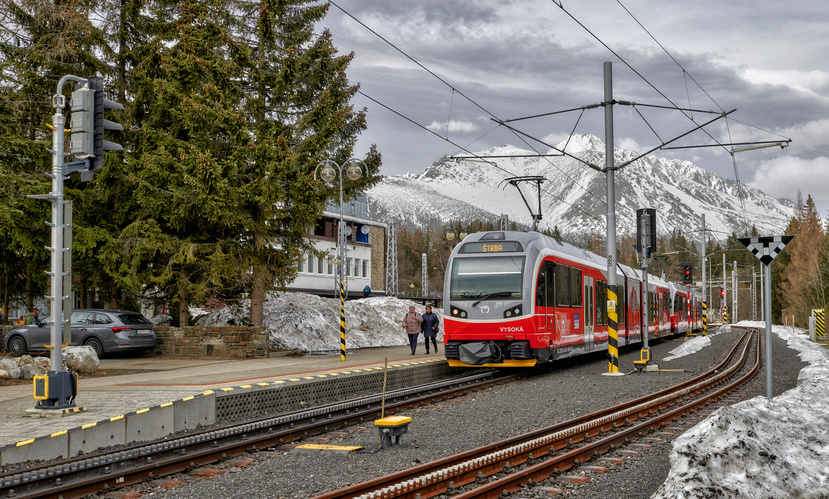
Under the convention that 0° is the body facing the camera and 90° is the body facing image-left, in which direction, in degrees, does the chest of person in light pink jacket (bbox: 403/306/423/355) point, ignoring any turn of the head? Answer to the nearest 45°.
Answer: approximately 0°

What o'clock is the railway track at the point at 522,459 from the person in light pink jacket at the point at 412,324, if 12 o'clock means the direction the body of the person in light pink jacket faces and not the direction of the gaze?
The railway track is roughly at 12 o'clock from the person in light pink jacket.

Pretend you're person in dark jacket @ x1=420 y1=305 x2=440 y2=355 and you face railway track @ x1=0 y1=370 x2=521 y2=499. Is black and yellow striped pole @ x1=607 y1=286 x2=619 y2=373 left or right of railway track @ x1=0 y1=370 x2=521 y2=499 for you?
left

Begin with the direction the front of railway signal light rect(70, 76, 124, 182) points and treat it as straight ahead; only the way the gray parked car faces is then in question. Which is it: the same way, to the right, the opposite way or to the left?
to the left

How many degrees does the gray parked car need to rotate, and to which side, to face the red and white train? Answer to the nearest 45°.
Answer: approximately 180°

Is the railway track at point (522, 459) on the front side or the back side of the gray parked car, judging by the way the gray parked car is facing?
on the back side

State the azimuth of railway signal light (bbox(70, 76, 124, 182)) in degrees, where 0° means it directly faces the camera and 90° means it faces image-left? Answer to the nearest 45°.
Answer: approximately 225°

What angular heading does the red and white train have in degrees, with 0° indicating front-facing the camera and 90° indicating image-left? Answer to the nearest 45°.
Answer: approximately 45°

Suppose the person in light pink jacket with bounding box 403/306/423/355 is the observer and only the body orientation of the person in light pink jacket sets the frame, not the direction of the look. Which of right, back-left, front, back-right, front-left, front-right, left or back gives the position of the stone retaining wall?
right

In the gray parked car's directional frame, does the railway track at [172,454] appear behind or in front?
behind

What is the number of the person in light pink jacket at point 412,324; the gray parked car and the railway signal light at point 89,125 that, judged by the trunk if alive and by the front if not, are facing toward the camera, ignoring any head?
1
